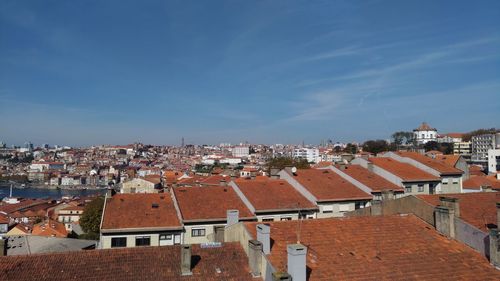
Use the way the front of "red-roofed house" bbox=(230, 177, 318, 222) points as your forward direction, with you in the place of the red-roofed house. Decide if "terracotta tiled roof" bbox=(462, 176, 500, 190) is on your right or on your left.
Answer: on your left

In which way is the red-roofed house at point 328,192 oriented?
toward the camera

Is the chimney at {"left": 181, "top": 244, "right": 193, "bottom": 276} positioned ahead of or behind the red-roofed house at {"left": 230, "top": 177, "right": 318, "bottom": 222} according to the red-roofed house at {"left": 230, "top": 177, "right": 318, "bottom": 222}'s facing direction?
ahead

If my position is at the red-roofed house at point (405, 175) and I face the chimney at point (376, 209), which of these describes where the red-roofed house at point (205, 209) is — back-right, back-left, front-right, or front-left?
front-right

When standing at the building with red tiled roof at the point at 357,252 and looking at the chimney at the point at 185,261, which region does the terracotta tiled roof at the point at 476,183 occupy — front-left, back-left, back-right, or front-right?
back-right

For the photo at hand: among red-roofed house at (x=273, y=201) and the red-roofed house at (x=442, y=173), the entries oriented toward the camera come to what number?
2

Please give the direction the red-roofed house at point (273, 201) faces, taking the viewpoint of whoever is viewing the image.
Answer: facing the viewer

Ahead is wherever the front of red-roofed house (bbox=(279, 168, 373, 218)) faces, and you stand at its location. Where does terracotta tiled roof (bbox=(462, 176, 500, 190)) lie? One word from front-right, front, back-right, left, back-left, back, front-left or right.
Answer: back-left

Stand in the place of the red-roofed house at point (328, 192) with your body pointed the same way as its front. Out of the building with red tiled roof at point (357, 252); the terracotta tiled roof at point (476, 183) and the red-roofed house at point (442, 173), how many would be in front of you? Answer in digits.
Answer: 1

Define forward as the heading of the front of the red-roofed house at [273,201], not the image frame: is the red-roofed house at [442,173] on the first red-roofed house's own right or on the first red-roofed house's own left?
on the first red-roofed house's own left

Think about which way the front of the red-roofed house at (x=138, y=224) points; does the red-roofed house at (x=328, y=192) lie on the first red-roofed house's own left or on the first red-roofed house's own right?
on the first red-roofed house's own left

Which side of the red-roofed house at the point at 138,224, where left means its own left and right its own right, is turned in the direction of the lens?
front

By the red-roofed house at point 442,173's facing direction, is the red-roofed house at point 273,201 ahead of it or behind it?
ahead

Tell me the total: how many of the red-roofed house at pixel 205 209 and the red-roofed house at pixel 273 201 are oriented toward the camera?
2

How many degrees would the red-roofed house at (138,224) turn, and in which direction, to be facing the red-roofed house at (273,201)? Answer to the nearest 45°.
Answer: approximately 90° to its left
